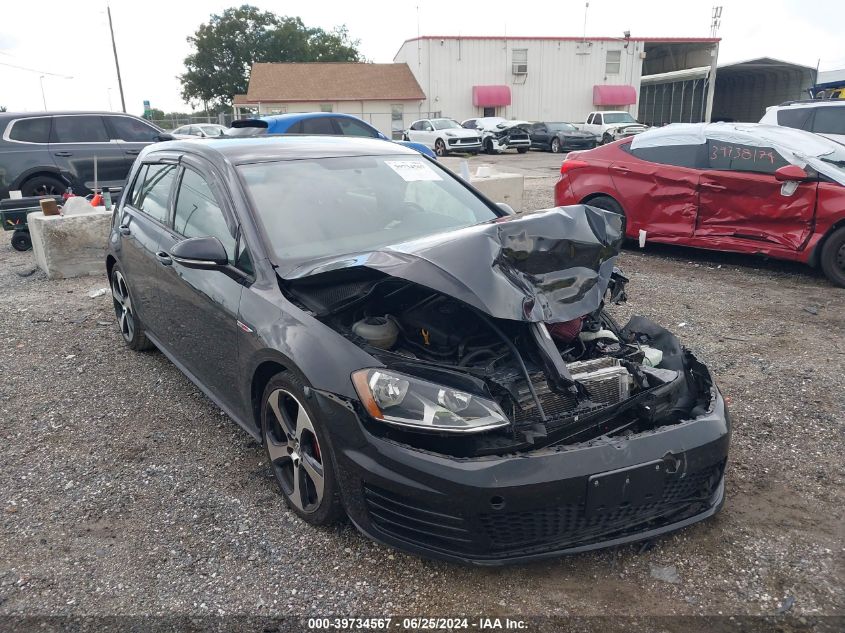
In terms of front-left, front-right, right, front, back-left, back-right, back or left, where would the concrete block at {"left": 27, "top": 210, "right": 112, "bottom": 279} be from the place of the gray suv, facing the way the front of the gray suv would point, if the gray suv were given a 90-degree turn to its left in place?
back

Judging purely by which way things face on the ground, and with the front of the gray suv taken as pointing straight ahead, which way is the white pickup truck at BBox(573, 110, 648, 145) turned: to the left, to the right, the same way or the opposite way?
to the right

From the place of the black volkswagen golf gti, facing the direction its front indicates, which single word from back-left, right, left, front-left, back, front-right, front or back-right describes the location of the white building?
back-left

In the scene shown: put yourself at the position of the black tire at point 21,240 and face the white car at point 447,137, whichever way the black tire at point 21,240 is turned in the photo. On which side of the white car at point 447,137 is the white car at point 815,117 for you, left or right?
right

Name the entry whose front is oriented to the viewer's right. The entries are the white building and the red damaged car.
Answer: the red damaged car

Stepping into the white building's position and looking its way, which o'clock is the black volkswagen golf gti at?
The black volkswagen golf gti is roughly at 12 o'clock from the white building.

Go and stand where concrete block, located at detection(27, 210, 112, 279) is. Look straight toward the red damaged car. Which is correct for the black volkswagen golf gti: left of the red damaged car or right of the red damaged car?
right

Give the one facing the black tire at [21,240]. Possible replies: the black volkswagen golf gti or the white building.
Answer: the white building

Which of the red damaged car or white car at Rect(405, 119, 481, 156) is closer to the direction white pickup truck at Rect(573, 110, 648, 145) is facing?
the red damaged car

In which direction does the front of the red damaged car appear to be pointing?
to the viewer's right

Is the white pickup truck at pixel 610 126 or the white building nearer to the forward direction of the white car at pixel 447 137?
the white pickup truck

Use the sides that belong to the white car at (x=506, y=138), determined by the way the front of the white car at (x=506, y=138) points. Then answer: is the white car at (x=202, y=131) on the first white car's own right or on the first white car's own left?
on the first white car's own right
